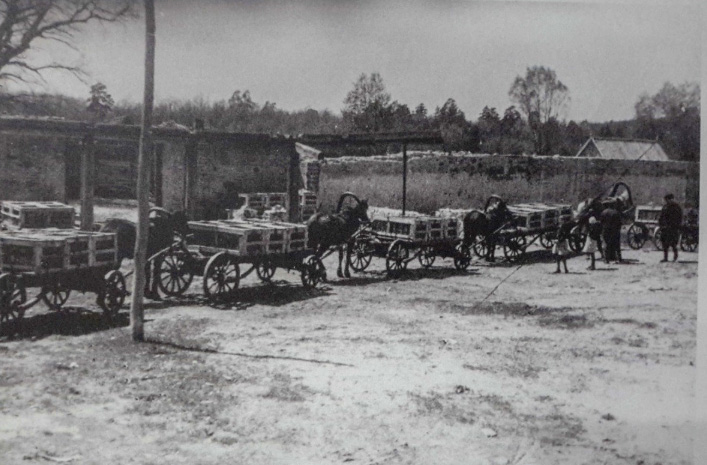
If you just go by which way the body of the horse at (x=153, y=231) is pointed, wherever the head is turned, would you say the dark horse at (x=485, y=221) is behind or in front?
in front

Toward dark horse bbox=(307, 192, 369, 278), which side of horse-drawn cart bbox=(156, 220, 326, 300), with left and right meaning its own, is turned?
front

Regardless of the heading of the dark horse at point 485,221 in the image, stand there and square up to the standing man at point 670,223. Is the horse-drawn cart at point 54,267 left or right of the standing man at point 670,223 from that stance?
right

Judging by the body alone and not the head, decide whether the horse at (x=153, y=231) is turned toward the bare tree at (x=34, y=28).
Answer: no

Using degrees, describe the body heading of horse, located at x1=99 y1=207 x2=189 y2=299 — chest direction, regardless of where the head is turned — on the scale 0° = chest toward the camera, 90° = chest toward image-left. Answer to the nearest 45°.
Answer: approximately 270°

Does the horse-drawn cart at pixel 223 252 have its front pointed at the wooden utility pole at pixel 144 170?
no

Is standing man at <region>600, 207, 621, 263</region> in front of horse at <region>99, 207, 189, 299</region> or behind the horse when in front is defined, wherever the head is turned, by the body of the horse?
in front

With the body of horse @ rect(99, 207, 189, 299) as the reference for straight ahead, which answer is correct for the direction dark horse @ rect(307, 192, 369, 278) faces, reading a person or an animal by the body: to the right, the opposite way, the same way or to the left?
the same way

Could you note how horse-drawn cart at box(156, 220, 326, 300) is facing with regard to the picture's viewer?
facing away from the viewer and to the right of the viewer

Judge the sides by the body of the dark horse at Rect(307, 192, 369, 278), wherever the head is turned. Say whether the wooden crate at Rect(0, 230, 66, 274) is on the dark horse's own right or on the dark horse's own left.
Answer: on the dark horse's own right

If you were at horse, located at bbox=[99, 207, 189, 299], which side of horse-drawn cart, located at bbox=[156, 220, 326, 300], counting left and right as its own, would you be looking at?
back

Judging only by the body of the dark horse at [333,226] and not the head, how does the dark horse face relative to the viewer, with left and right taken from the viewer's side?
facing to the right of the viewer

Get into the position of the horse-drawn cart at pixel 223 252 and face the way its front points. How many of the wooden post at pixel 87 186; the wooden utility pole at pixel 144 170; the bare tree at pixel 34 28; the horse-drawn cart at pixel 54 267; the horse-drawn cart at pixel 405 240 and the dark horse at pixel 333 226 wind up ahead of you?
2
